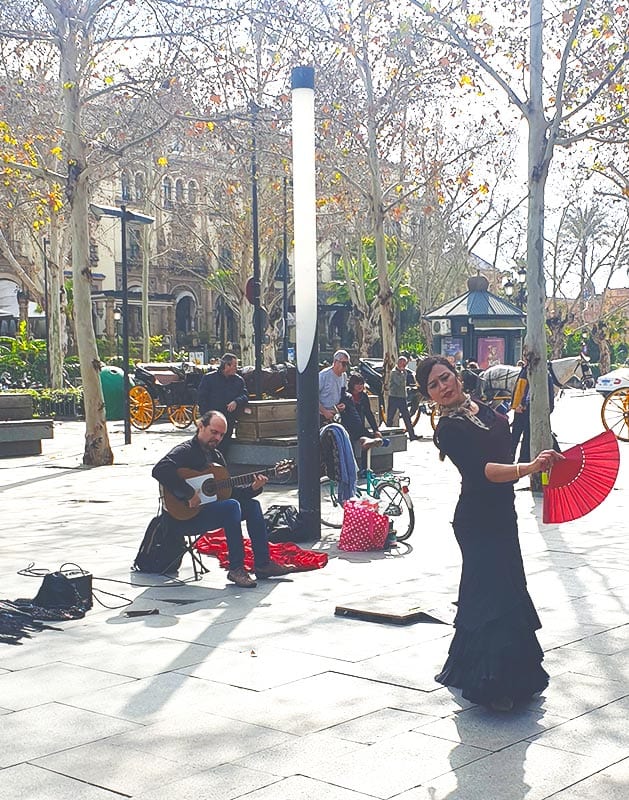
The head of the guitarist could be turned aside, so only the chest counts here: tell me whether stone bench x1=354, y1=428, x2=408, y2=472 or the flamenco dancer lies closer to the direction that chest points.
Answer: the flamenco dancer

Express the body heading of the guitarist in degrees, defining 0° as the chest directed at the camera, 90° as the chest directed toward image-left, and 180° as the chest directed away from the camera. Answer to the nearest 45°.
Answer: approximately 315°

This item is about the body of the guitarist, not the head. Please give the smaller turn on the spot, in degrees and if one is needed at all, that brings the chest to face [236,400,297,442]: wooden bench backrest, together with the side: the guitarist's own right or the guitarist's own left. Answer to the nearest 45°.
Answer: approximately 135° to the guitarist's own left

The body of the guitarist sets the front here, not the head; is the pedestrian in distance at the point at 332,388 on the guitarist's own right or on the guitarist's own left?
on the guitarist's own left

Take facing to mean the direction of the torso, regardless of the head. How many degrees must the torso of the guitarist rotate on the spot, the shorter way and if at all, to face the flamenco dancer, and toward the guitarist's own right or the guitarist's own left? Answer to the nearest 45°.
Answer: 0° — they already face them

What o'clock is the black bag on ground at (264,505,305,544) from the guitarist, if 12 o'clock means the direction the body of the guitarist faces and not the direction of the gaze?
The black bag on ground is roughly at 8 o'clock from the guitarist.

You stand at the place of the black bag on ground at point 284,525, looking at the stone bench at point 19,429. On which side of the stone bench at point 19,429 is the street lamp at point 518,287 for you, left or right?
right

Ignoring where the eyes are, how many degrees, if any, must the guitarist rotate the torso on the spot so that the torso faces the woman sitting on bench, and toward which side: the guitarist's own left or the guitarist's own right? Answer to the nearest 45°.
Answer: approximately 135° to the guitarist's own left

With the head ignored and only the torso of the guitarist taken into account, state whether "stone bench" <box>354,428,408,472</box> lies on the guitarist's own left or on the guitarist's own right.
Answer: on the guitarist's own left

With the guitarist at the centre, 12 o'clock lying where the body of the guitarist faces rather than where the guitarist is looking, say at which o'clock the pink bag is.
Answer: The pink bag is roughly at 9 o'clock from the guitarist.

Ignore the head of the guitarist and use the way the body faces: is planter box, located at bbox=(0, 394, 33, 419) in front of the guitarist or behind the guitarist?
behind

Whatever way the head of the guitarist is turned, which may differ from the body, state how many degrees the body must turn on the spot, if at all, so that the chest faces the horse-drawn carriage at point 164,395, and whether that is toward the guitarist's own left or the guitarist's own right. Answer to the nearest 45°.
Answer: approximately 135° to the guitarist's own left

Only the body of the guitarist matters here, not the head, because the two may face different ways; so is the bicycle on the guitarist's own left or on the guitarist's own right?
on the guitarist's own left
